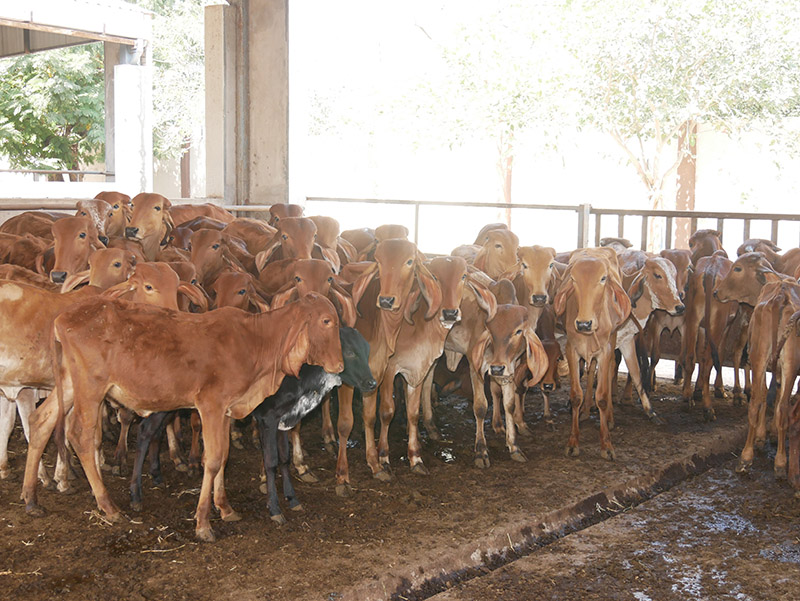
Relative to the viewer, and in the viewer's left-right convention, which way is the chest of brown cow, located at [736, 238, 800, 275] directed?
facing to the left of the viewer

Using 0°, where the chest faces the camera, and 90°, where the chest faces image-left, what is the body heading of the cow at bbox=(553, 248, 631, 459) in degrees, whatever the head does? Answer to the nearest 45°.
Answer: approximately 0°

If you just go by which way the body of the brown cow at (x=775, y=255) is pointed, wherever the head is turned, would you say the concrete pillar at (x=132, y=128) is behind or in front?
in front

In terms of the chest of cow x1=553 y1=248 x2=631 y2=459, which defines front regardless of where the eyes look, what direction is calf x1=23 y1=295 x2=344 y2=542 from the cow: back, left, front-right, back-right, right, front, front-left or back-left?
front-right

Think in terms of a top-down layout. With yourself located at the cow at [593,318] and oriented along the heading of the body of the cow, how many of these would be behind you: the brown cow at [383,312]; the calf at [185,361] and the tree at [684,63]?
1

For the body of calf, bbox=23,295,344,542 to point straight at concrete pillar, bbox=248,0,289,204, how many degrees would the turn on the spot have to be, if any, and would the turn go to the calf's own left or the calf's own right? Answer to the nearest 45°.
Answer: approximately 90° to the calf's own left

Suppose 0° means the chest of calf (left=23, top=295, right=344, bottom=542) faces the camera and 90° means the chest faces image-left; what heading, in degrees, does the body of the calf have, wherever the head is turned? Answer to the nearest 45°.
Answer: approximately 270°

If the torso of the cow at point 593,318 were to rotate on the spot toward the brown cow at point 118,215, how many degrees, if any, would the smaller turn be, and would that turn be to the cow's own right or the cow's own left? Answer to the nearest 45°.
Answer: approximately 90° to the cow's own right

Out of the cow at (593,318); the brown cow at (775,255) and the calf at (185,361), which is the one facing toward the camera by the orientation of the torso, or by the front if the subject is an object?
the cow

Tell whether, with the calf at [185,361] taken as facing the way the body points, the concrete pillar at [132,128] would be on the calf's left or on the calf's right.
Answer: on the calf's left
